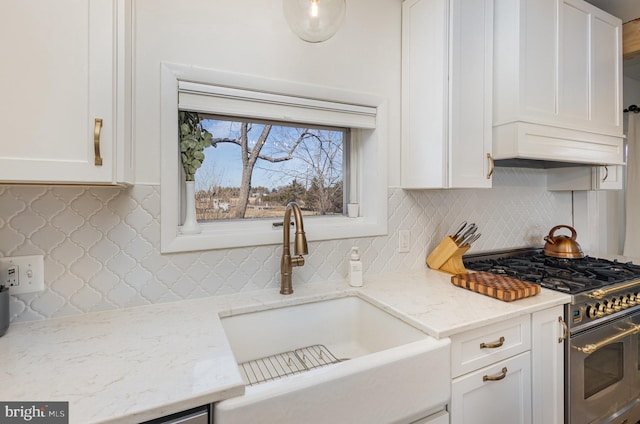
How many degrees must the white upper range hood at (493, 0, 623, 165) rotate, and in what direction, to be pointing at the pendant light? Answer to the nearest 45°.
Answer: approximately 90° to its right

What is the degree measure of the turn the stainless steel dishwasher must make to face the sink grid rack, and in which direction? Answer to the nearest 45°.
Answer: approximately 90° to its left

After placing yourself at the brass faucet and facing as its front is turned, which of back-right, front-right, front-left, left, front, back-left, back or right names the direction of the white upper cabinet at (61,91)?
right

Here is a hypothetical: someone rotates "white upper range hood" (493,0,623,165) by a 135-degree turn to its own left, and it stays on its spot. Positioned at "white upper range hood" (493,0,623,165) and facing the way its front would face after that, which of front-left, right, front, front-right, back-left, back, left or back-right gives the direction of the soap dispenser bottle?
back-left

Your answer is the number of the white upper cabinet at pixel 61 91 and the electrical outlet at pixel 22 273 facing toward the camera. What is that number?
2

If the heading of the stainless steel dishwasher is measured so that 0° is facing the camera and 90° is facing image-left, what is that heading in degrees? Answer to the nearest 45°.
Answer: approximately 315°

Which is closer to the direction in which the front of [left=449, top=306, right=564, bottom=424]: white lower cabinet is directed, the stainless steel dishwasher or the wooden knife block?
the stainless steel dishwasher

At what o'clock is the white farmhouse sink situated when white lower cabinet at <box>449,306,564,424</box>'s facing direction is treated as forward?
The white farmhouse sink is roughly at 3 o'clock from the white lower cabinet.

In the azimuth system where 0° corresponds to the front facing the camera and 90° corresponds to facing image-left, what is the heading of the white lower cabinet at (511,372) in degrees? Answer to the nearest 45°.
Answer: approximately 315°

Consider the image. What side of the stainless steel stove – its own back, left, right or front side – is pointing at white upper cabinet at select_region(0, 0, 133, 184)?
right
